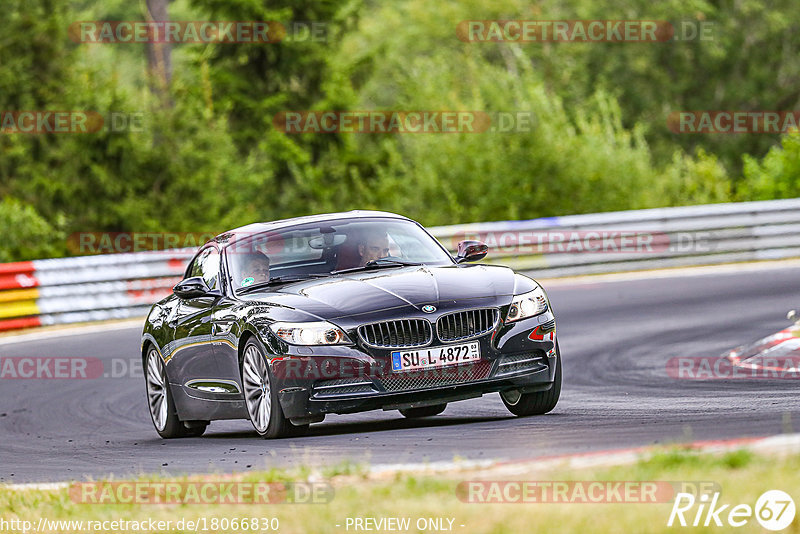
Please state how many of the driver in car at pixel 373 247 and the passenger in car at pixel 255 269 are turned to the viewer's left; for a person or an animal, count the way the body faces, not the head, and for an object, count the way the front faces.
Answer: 0

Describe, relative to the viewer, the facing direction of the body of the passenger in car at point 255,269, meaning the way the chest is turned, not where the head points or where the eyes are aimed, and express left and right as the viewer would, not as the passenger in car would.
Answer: facing the viewer and to the right of the viewer

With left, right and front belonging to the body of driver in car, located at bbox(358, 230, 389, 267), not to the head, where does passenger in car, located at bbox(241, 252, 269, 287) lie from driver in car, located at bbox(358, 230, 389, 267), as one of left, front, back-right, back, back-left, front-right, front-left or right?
back-right

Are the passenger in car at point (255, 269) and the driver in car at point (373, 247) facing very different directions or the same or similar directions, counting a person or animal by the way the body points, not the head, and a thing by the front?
same or similar directions

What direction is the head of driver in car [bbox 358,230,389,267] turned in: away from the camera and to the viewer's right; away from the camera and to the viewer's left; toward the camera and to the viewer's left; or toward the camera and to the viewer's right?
toward the camera and to the viewer's right

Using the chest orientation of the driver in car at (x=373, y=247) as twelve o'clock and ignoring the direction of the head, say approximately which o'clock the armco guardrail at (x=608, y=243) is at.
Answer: The armco guardrail is roughly at 8 o'clock from the driver in car.
